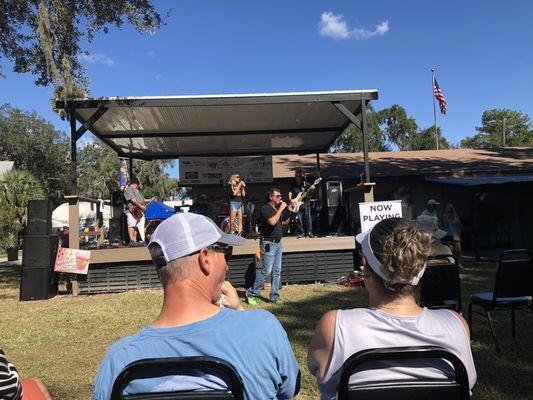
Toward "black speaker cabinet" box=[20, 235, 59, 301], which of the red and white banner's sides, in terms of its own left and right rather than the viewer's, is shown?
right

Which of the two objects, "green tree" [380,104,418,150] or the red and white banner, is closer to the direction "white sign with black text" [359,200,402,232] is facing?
the red and white banner

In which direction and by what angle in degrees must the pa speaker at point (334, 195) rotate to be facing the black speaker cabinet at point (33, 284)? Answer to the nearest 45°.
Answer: approximately 45° to its right

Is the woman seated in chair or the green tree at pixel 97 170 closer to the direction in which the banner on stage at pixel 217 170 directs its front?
the woman seated in chair

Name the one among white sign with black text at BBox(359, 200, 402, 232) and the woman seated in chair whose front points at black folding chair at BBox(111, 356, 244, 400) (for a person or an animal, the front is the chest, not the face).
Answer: the white sign with black text

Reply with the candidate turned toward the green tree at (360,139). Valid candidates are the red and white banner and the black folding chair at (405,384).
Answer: the black folding chair

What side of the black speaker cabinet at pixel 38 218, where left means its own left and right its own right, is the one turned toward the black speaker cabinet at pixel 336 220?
left

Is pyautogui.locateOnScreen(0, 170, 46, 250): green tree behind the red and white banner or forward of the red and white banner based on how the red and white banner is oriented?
behind

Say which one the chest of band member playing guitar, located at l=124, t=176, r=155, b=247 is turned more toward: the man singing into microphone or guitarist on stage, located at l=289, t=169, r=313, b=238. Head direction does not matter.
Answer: the man singing into microphone

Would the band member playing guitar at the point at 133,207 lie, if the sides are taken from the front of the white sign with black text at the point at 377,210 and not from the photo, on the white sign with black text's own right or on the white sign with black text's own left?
on the white sign with black text's own right

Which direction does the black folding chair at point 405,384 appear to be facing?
away from the camera

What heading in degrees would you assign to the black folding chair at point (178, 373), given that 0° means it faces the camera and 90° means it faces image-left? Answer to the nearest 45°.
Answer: approximately 180°

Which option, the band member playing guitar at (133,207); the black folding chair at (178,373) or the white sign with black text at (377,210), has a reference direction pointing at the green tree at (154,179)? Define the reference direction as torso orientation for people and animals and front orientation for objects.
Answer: the black folding chair

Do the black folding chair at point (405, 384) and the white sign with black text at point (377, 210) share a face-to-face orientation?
yes

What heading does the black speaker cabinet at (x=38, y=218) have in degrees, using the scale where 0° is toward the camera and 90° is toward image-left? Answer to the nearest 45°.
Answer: approximately 0°

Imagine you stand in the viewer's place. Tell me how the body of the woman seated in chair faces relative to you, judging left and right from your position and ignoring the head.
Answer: facing away from the viewer
